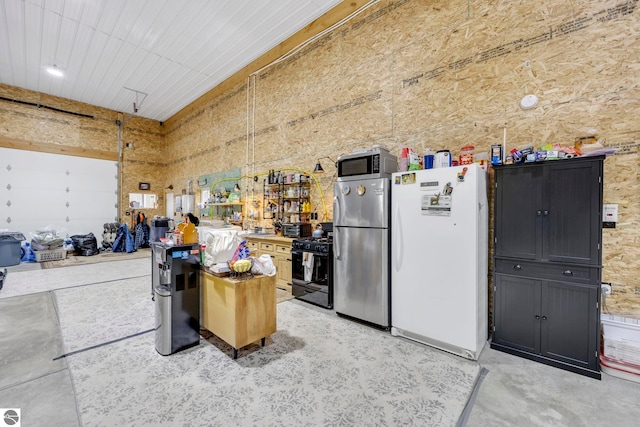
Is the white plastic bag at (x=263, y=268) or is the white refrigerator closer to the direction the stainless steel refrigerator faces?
the white plastic bag

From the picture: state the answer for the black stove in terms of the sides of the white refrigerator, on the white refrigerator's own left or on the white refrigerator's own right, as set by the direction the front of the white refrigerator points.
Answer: on the white refrigerator's own right

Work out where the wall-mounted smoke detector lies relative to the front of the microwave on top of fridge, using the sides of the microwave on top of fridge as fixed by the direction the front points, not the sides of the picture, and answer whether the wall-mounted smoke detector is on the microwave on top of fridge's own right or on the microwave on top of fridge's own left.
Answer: on the microwave on top of fridge's own left

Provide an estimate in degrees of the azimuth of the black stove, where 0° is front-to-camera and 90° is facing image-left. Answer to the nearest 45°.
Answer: approximately 45°
